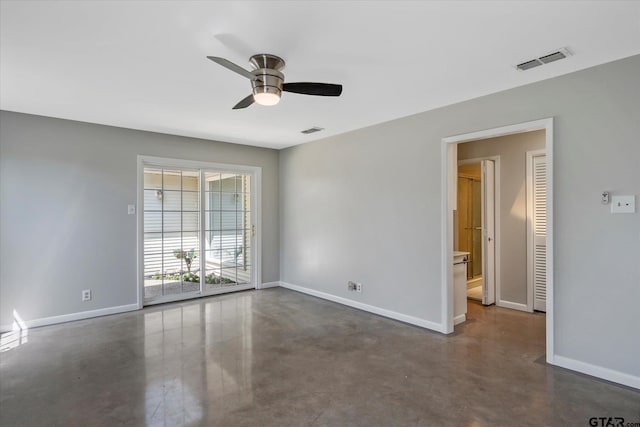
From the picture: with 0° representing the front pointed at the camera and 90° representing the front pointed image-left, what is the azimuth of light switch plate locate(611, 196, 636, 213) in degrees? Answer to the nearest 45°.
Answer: approximately 0°

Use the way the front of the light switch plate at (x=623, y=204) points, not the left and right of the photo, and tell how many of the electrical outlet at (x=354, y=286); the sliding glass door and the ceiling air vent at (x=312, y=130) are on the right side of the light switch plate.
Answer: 3

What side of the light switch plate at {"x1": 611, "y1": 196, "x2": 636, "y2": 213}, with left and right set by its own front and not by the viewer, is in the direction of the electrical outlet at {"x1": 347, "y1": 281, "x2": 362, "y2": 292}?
right

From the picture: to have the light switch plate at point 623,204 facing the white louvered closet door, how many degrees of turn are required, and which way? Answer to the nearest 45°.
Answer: approximately 135° to its right

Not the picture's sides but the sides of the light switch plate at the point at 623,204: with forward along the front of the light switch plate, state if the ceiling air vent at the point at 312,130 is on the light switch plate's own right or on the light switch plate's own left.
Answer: on the light switch plate's own right

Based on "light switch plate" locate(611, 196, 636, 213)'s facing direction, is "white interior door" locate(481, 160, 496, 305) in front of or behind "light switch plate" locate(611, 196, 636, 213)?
behind
